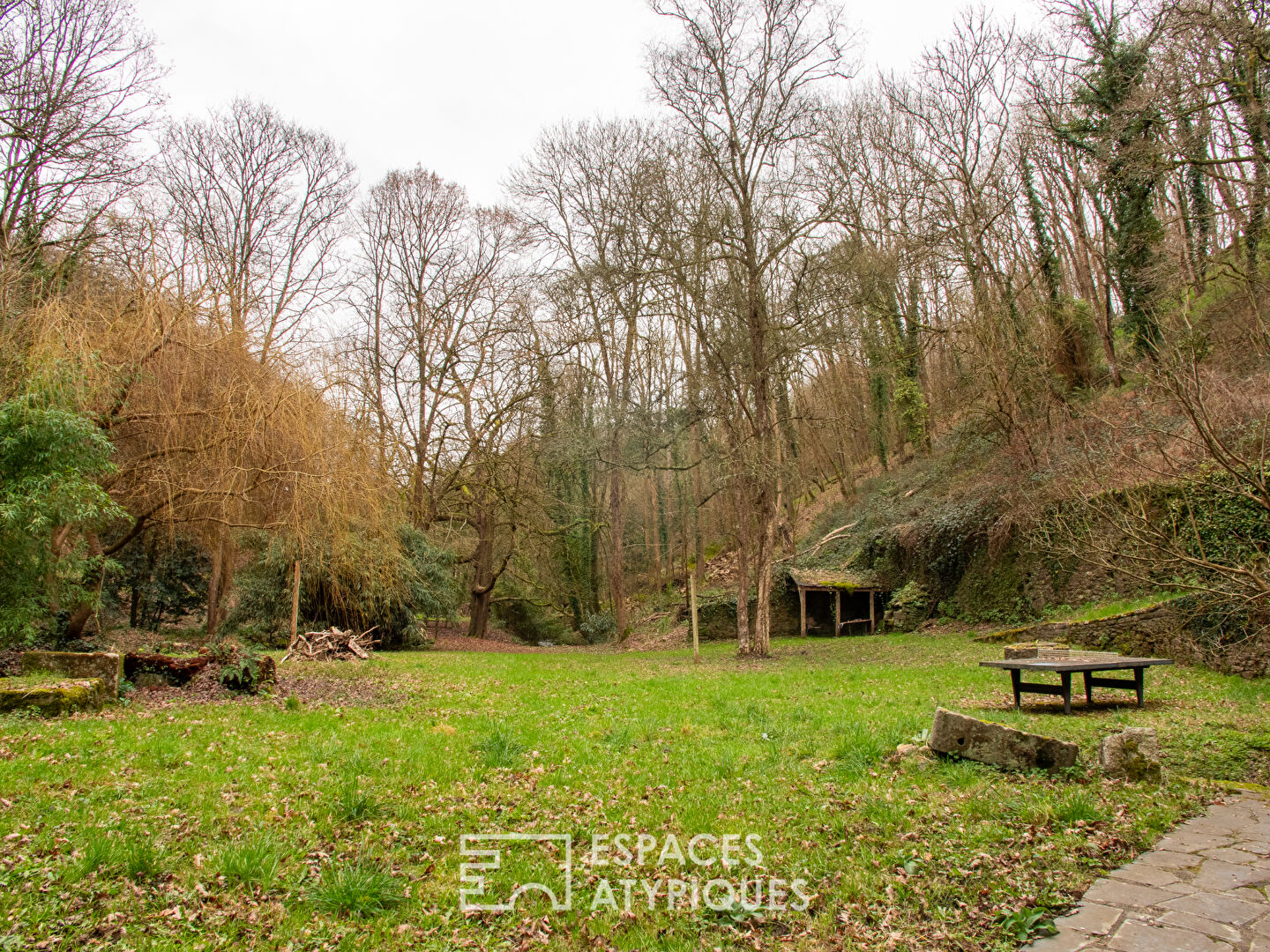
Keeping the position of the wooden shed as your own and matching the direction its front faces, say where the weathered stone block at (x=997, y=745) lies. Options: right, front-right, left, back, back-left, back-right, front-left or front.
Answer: front

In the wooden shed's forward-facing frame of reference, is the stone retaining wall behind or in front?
in front

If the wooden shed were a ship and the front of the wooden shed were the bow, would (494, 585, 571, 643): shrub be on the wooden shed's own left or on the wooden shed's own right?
on the wooden shed's own right

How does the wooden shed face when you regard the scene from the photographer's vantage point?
facing the viewer

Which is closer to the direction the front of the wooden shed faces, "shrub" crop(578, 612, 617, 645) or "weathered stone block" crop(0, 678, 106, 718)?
the weathered stone block

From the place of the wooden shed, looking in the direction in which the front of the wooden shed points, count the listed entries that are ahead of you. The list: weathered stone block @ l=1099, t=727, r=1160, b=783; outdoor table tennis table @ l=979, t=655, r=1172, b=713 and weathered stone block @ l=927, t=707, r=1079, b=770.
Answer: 3

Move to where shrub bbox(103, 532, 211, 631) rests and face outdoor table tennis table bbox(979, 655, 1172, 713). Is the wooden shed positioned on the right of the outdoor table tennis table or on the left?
left

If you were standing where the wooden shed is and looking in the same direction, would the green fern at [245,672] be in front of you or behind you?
in front

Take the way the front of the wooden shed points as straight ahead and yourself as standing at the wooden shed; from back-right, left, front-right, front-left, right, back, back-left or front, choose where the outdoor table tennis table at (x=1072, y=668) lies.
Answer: front
